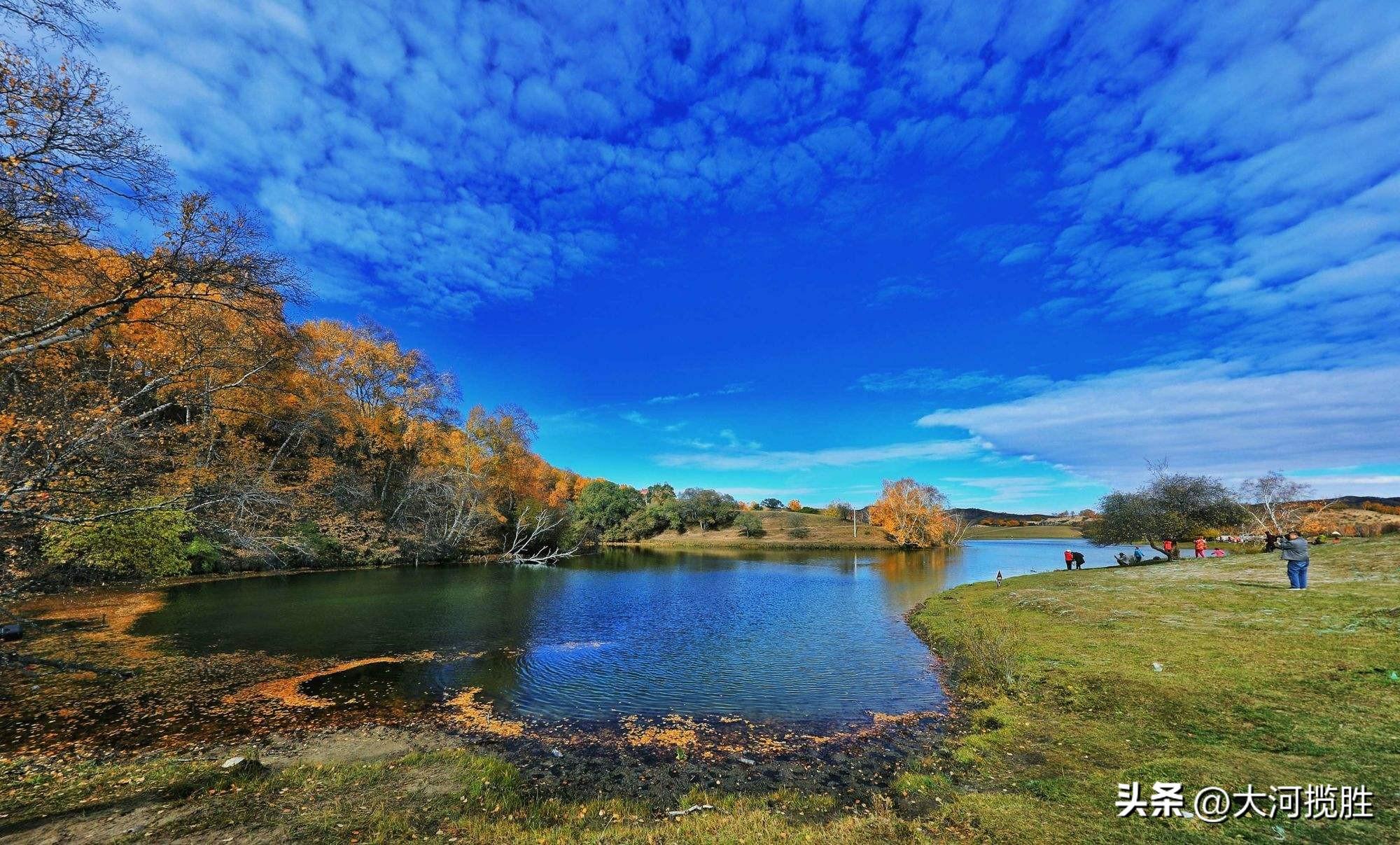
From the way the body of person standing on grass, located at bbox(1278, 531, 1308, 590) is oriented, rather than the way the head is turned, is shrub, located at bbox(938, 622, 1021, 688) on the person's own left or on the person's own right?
on the person's own left

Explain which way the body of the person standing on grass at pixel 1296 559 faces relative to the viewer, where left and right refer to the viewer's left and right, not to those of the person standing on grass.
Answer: facing away from the viewer and to the left of the viewer
